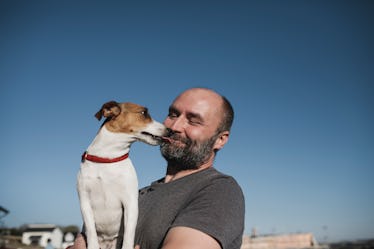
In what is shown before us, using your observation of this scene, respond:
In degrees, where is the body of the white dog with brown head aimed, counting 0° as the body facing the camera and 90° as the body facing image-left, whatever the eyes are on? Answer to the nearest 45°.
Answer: approximately 0°

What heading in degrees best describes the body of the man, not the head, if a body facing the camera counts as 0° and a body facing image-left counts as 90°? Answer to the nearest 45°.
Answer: approximately 45°

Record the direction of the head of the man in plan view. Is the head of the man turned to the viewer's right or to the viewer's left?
to the viewer's left
